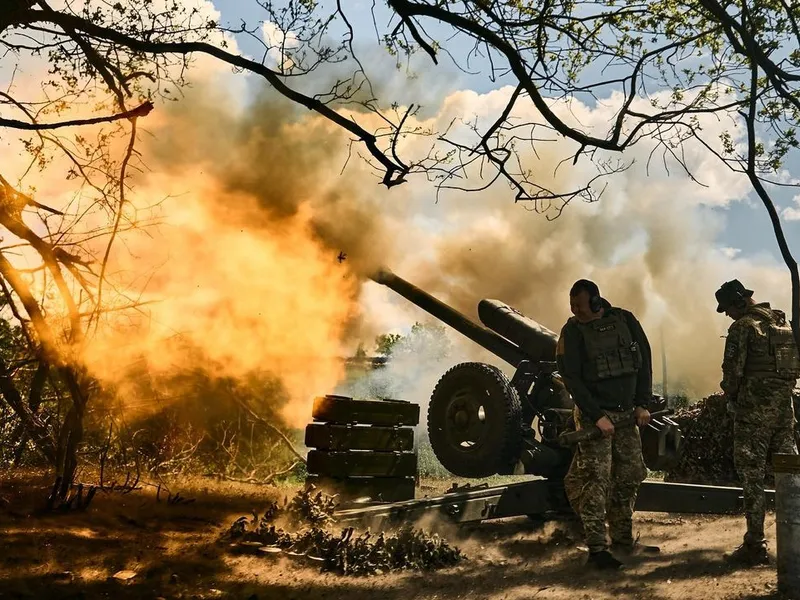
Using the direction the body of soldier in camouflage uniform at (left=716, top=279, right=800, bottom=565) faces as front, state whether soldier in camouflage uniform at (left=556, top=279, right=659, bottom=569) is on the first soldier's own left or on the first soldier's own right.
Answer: on the first soldier's own left

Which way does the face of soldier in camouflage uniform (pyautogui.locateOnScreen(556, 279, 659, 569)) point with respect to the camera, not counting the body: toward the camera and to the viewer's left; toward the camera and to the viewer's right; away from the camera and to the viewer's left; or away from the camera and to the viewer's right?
toward the camera and to the viewer's left

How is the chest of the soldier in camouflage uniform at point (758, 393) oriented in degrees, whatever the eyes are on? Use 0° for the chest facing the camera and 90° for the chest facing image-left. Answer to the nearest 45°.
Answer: approximately 135°

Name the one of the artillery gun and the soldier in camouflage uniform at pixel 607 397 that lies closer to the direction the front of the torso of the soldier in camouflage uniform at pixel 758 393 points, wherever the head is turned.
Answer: the artillery gun

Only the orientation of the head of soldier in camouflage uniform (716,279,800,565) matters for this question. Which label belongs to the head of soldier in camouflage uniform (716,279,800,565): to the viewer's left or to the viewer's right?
to the viewer's left

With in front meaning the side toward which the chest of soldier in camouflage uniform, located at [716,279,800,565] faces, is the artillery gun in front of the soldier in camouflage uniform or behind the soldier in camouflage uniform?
in front
